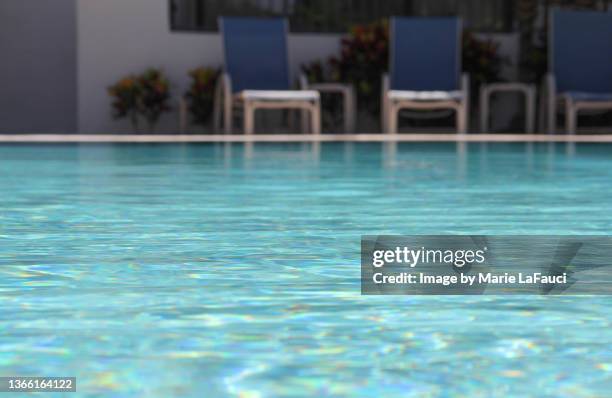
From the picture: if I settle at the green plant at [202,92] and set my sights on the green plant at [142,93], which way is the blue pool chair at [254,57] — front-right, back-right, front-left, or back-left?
back-left

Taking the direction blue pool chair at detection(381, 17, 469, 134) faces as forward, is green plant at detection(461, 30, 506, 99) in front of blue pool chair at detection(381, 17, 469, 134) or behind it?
behind

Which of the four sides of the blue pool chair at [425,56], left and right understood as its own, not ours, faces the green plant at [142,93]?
right

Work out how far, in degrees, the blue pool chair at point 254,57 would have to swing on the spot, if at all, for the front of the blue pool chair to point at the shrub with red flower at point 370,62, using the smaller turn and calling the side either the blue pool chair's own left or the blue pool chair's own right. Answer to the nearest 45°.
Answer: approximately 90° to the blue pool chair's own left

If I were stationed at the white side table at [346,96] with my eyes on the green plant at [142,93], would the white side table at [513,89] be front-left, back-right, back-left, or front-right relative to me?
back-right

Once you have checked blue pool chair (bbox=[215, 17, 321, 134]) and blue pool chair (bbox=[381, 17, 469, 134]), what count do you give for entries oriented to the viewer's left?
0

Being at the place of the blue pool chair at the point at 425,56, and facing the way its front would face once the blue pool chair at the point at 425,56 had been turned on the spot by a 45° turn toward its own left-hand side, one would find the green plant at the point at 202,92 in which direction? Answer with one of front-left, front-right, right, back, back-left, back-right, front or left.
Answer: back-right

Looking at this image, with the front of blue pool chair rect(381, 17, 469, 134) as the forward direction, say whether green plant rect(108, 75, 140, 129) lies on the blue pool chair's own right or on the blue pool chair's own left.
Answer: on the blue pool chair's own right

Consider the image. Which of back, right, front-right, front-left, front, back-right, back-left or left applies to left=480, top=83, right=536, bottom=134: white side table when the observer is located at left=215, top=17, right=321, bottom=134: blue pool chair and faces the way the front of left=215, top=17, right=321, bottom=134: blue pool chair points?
front-left

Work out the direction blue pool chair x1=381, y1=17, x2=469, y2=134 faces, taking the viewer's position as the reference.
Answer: facing the viewer

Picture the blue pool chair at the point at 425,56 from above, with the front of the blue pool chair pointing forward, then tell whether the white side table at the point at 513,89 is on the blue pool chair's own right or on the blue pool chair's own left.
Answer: on the blue pool chair's own left

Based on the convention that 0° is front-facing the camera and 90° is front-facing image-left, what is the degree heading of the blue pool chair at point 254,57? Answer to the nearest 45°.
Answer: approximately 315°

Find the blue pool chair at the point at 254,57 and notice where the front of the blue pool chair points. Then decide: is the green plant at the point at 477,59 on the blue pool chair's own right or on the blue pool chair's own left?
on the blue pool chair's own left

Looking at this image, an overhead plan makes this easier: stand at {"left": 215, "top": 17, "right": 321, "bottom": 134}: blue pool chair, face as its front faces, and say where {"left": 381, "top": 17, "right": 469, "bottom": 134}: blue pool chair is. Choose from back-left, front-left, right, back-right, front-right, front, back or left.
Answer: front-left
